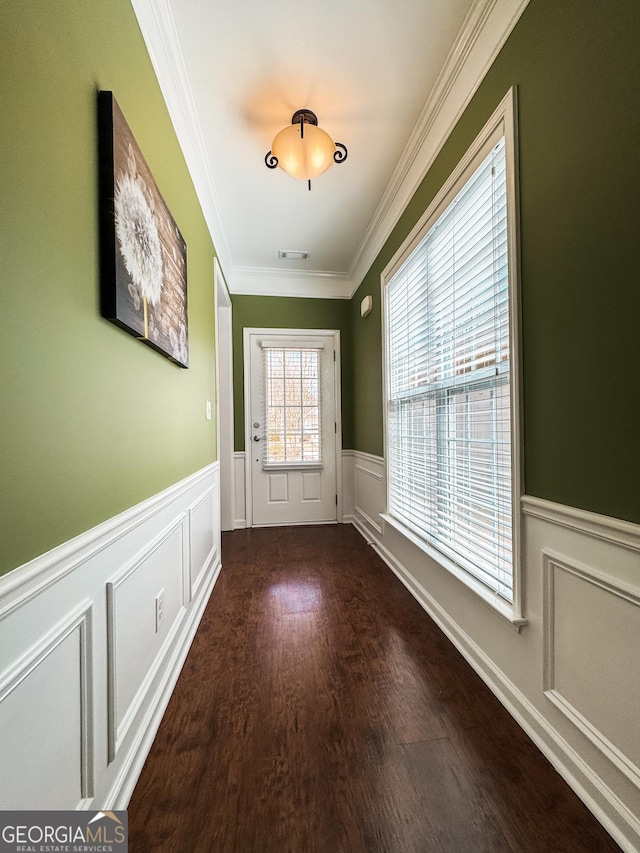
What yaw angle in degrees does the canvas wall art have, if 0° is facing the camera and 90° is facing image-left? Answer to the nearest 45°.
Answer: approximately 315°

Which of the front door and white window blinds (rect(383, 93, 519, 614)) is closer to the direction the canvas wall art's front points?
the white window blinds

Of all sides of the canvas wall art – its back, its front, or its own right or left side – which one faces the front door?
left

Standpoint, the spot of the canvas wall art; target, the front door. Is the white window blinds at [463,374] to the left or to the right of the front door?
right
